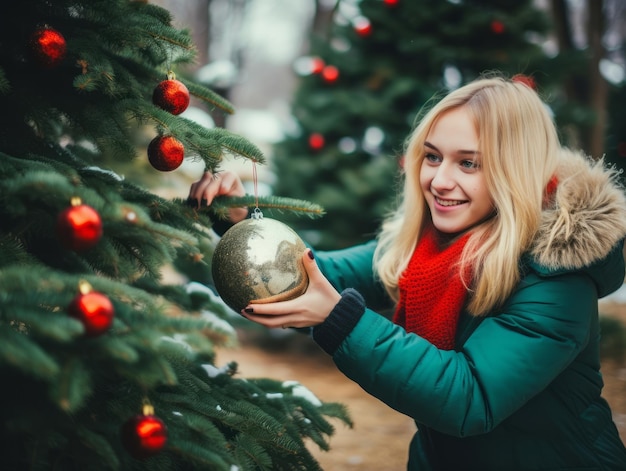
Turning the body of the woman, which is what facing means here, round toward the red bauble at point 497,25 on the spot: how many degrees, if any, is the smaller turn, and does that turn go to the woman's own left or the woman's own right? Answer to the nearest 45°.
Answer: approximately 135° to the woman's own right

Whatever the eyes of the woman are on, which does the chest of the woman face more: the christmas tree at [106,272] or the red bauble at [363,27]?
the christmas tree

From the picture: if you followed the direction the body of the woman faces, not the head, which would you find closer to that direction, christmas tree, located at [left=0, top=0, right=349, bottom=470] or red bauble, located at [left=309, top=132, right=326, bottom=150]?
the christmas tree

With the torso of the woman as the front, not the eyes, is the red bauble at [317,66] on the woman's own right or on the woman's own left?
on the woman's own right

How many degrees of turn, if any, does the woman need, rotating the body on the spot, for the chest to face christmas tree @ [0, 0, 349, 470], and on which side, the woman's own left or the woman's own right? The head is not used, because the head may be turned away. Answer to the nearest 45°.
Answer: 0° — they already face it

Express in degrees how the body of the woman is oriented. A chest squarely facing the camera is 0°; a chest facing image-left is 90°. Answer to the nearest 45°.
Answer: approximately 45°

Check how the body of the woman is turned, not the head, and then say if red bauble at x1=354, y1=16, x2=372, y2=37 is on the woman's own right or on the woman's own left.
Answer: on the woman's own right
